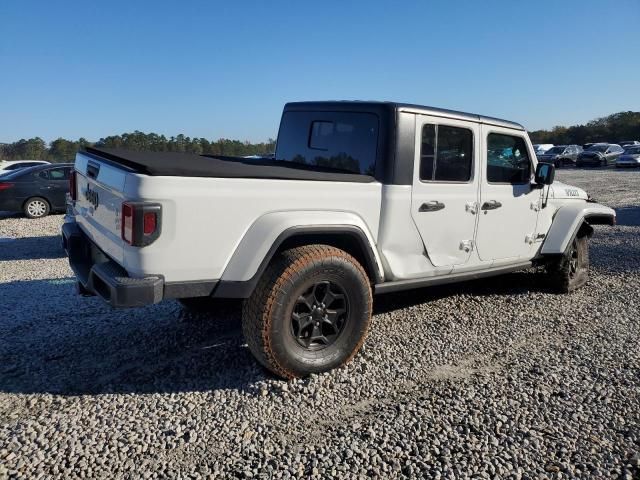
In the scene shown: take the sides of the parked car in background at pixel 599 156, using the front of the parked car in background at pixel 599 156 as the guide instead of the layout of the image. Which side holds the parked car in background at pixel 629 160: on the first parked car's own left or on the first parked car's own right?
on the first parked car's own left

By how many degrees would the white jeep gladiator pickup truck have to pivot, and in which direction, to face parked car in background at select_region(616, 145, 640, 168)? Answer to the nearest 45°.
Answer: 0° — it already faces it

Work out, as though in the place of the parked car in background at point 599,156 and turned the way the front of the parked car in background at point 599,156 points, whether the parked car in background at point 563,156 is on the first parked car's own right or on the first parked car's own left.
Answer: on the first parked car's own right

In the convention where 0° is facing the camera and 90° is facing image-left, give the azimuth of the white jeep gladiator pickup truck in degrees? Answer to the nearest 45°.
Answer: approximately 225°

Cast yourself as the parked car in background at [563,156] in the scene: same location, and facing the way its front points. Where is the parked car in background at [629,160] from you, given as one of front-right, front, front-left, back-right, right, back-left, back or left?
left

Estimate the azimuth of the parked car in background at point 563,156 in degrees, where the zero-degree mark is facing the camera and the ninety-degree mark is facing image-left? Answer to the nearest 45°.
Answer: approximately 45°

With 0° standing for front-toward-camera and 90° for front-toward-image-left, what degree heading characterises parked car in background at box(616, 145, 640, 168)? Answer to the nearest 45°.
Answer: approximately 45°
